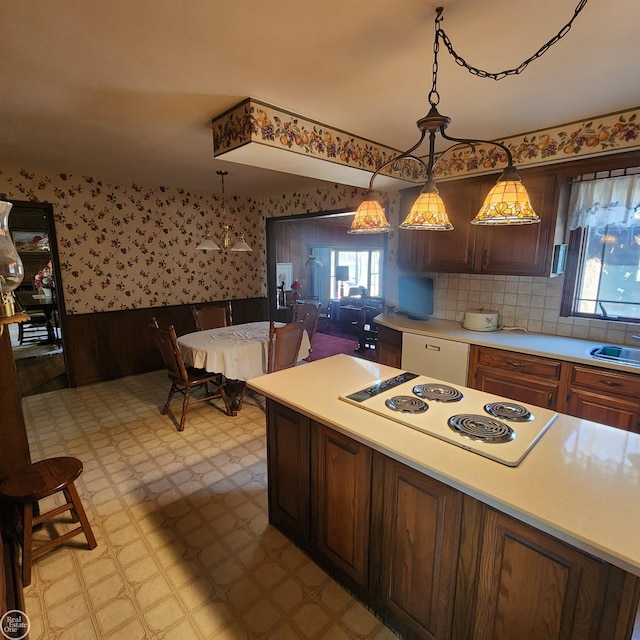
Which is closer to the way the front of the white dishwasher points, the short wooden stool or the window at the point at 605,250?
the short wooden stool

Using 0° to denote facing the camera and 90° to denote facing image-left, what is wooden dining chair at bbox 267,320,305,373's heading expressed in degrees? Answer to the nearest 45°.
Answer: approximately 135°

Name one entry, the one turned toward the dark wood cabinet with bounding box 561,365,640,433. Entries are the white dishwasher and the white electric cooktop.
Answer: the white electric cooktop

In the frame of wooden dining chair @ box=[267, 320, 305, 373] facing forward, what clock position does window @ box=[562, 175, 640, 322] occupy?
The window is roughly at 5 o'clock from the wooden dining chair.

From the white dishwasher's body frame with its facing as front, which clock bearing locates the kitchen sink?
The kitchen sink is roughly at 8 o'clock from the white dishwasher.

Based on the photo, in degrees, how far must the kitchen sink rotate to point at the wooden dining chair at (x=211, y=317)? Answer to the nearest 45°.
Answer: approximately 45° to its right

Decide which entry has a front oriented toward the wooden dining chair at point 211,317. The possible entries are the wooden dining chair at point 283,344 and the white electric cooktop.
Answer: the wooden dining chair at point 283,344

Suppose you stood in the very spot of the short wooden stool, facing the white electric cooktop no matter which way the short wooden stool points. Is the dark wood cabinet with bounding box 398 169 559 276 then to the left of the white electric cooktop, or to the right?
left

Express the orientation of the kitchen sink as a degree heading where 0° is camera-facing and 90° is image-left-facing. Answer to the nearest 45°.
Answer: approximately 45°

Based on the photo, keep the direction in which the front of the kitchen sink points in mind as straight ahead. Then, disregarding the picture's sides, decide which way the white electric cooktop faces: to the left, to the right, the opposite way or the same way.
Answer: the opposite way

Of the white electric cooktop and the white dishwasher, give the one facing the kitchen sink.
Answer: the white electric cooktop

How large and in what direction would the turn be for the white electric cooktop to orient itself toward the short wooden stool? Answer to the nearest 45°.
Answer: approximately 135° to its left

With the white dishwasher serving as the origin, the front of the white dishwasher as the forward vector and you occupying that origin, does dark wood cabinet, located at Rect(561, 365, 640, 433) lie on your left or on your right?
on your left
